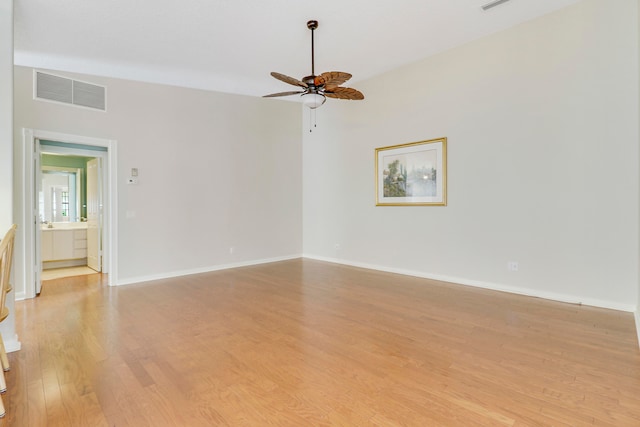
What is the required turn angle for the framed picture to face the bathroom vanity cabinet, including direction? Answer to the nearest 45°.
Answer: approximately 45° to its right

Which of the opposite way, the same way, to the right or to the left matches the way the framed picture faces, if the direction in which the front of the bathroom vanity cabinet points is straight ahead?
to the right

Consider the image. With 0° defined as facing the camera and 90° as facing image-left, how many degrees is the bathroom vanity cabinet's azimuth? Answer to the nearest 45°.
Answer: approximately 0°

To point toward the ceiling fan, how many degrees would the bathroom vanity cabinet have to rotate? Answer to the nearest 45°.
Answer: approximately 45° to its left

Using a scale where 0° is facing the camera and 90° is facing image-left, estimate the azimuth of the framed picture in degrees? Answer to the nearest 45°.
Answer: approximately 45°
